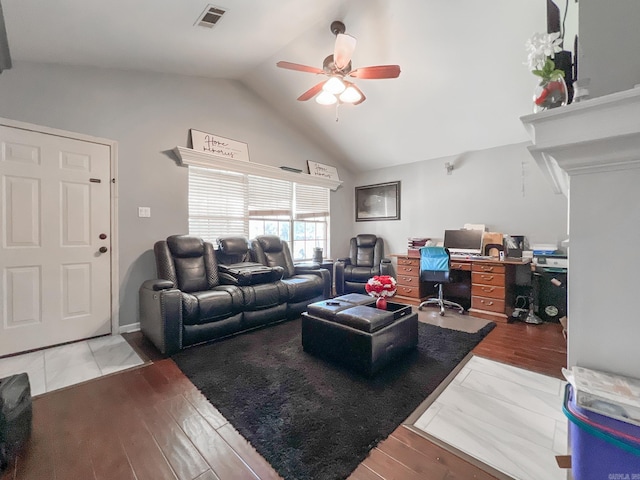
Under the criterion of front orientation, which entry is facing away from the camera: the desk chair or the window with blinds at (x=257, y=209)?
the desk chair

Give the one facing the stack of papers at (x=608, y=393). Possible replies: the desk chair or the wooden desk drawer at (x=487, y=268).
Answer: the wooden desk drawer

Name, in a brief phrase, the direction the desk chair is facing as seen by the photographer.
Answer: facing away from the viewer

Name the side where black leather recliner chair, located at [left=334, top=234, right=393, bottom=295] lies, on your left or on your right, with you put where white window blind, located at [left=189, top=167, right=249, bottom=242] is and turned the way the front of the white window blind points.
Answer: on your left

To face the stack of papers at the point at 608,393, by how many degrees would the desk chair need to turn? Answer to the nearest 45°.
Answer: approximately 180°

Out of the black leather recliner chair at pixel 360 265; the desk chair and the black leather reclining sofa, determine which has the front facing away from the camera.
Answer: the desk chair

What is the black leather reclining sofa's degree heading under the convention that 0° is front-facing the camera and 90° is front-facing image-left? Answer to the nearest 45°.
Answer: approximately 315°

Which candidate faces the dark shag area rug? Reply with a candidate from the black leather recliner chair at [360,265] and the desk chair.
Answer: the black leather recliner chair
